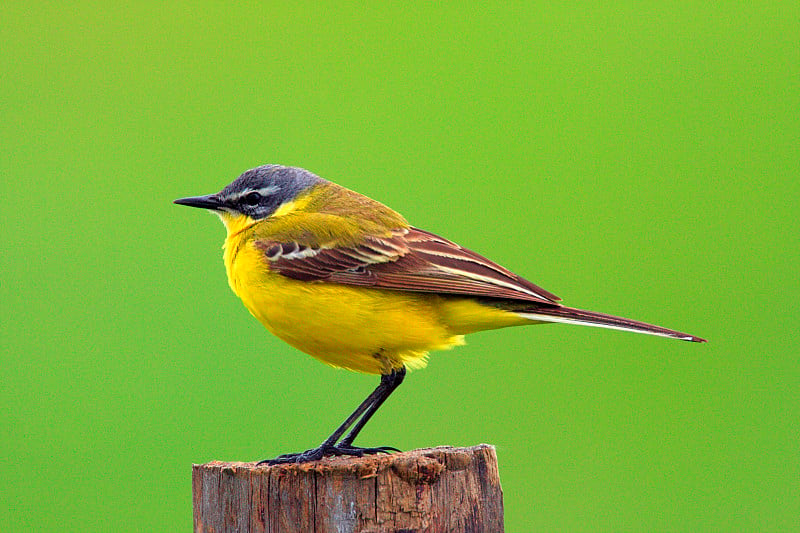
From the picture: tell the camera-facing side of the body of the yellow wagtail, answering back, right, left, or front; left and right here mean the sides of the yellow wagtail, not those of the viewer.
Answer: left
